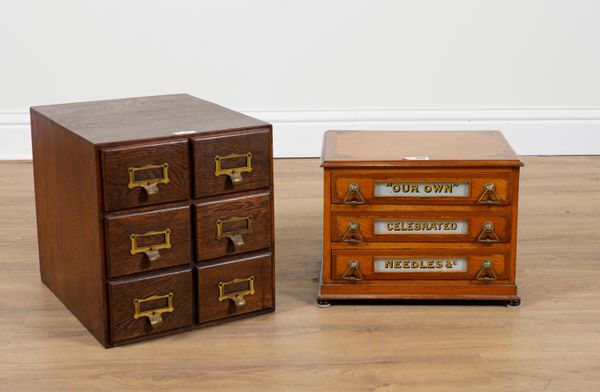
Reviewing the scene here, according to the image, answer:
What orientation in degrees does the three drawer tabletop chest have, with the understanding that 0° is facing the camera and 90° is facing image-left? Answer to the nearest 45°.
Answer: approximately 0°

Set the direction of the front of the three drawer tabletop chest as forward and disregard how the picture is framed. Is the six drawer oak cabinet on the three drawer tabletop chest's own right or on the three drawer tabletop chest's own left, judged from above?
on the three drawer tabletop chest's own right

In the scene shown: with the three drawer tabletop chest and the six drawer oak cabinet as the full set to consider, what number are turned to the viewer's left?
0

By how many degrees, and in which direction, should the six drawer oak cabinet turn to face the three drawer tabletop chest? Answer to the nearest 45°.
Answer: approximately 45° to its left
